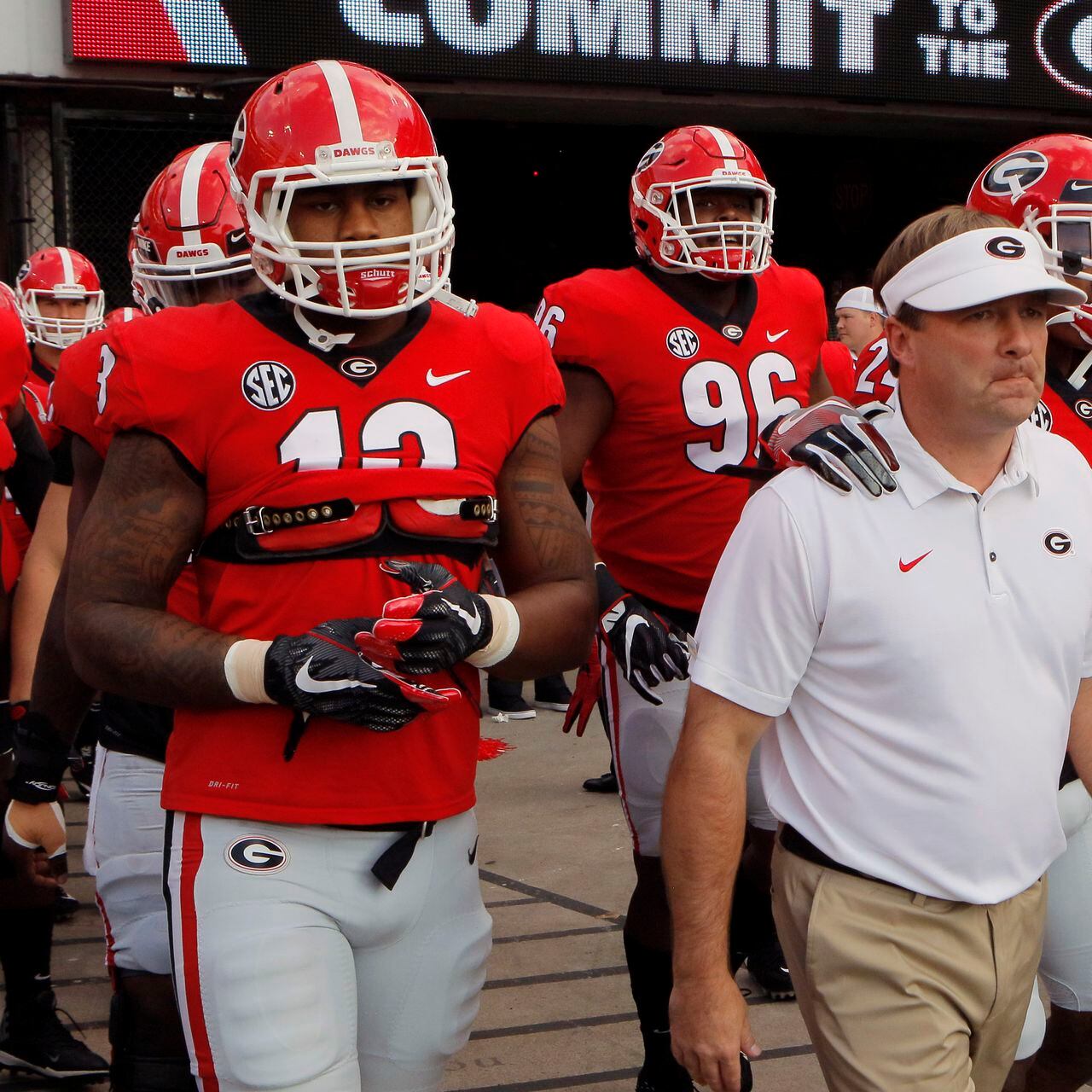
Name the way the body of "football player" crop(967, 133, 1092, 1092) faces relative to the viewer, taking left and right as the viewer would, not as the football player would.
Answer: facing the viewer and to the right of the viewer

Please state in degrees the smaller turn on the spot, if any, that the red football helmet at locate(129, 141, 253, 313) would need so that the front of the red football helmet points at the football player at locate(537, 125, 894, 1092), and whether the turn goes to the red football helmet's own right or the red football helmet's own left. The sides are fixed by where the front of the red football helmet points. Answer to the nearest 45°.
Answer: approximately 90° to the red football helmet's own left

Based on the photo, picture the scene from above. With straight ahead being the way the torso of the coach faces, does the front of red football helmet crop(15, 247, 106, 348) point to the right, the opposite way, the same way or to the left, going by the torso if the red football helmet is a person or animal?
the same way

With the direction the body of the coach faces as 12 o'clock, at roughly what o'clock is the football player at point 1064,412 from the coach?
The football player is roughly at 8 o'clock from the coach.

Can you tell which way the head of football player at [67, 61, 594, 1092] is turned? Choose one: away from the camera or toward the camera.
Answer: toward the camera

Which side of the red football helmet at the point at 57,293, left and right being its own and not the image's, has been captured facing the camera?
front

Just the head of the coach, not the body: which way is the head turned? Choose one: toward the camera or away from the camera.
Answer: toward the camera

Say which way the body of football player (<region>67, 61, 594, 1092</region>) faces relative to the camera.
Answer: toward the camera

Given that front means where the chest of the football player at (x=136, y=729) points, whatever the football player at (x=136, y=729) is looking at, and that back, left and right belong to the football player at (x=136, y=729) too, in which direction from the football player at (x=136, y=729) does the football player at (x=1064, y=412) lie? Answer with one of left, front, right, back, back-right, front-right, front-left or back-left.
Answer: left

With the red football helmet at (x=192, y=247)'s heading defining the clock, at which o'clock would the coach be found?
The coach is roughly at 11 o'clock from the red football helmet.

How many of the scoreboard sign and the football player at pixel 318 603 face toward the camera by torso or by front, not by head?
2

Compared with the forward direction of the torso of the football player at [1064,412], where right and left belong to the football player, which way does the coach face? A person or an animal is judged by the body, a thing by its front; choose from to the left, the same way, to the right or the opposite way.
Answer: the same way

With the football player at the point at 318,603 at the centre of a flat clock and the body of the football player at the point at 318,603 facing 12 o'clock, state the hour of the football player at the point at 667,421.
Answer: the football player at the point at 667,421 is roughly at 7 o'clock from the football player at the point at 318,603.

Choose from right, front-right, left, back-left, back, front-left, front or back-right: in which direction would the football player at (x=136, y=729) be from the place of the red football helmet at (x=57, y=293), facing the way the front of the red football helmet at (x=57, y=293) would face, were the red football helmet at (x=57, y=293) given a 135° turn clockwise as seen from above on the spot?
back-left

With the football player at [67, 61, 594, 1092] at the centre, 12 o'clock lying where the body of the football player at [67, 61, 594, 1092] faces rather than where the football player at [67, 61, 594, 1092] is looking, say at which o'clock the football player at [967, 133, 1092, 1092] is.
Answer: the football player at [967, 133, 1092, 1092] is roughly at 8 o'clock from the football player at [67, 61, 594, 1092].

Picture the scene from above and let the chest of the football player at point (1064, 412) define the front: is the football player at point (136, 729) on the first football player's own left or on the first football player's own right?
on the first football player's own right

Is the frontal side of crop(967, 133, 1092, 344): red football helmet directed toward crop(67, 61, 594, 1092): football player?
no
